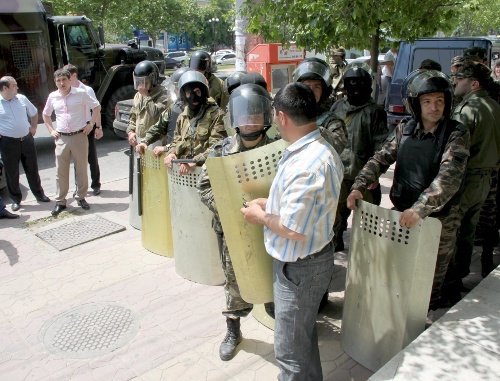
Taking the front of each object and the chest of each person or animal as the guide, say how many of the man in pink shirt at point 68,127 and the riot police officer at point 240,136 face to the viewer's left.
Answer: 0

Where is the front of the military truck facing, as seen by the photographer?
facing to the right of the viewer

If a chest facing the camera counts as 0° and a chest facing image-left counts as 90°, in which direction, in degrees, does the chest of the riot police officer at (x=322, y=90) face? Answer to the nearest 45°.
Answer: approximately 45°

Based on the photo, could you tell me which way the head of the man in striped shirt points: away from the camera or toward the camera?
away from the camera

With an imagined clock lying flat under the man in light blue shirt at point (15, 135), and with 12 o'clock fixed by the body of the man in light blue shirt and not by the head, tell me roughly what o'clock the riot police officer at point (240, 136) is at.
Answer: The riot police officer is roughly at 1 o'clock from the man in light blue shirt.

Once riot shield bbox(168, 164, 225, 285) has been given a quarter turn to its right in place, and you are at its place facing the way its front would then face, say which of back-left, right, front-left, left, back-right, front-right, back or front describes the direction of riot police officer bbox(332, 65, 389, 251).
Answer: back-right
